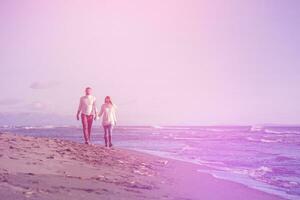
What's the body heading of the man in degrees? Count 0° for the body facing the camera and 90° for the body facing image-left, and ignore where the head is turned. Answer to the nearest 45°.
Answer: approximately 0°

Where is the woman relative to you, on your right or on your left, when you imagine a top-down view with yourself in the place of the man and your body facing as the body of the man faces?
on your left
